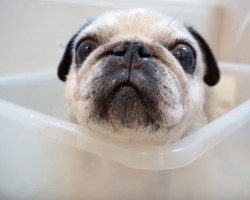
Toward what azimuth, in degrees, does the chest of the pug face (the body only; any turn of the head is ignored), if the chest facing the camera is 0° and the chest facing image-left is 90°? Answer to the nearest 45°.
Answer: approximately 0°
